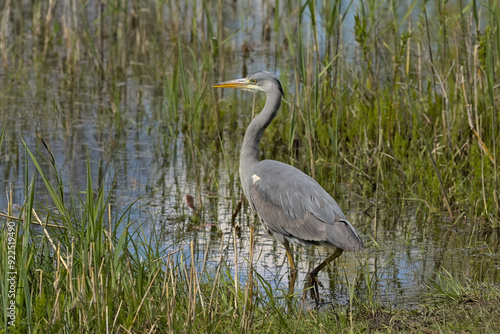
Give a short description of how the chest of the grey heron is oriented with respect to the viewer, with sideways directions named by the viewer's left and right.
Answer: facing to the left of the viewer
